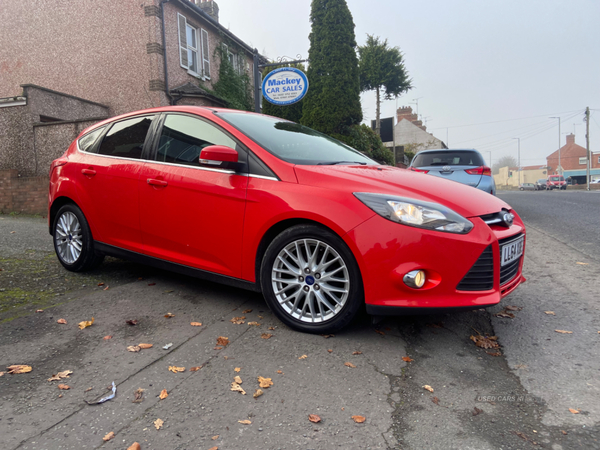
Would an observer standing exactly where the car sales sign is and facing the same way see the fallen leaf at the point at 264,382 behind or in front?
in front

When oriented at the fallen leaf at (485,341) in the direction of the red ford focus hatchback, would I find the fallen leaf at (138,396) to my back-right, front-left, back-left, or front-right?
front-left

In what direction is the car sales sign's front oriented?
toward the camera

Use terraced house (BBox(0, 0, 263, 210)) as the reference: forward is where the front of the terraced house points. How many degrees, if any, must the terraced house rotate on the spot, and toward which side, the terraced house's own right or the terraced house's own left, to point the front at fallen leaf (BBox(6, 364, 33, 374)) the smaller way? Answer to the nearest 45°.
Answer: approximately 45° to the terraced house's own right

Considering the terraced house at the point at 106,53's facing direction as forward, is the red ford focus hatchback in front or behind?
in front

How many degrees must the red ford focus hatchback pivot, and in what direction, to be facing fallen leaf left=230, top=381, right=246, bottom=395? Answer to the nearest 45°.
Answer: approximately 45° to its right

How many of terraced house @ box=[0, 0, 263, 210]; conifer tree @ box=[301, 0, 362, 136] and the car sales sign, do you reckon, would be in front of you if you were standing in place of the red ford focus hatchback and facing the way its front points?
0

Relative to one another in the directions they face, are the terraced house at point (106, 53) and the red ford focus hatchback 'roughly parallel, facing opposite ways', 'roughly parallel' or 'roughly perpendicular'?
roughly parallel

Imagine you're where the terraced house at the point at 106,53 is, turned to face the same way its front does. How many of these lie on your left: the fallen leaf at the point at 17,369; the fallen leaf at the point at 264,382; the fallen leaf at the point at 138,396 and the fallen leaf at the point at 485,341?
0

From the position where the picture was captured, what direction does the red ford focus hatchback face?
facing the viewer and to the right of the viewer

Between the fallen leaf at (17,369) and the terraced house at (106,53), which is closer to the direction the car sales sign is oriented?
the fallen leaf

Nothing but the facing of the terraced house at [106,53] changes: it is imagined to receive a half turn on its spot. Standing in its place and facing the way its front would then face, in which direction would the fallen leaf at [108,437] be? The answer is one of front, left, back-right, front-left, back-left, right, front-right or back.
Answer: back-left

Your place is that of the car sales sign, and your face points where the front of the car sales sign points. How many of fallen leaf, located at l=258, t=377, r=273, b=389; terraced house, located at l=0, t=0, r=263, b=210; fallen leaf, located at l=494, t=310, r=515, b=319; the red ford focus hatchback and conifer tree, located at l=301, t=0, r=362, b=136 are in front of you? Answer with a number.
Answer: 3

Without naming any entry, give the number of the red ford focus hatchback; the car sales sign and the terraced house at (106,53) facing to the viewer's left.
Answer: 0

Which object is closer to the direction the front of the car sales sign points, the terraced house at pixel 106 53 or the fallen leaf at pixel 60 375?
the fallen leaf

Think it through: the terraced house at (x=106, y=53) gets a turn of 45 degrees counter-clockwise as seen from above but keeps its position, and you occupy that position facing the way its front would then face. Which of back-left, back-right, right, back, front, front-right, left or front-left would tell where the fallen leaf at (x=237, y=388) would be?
right

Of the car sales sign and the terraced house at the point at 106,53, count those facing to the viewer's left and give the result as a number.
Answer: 0

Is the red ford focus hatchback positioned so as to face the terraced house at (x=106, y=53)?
no

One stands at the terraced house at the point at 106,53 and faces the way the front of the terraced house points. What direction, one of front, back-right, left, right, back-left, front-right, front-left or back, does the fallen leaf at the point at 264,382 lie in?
front-right

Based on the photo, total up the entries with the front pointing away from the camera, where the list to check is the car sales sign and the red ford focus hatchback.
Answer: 0
